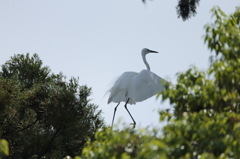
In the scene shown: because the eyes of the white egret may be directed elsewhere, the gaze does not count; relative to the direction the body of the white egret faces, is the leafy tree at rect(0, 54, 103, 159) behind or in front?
behind

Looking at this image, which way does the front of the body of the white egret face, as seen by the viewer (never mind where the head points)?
to the viewer's right
